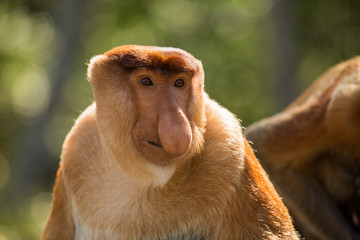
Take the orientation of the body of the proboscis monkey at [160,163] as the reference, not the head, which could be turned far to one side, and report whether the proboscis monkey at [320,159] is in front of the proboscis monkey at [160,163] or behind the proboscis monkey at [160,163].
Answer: behind

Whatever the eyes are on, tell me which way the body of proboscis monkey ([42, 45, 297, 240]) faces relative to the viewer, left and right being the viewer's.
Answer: facing the viewer
